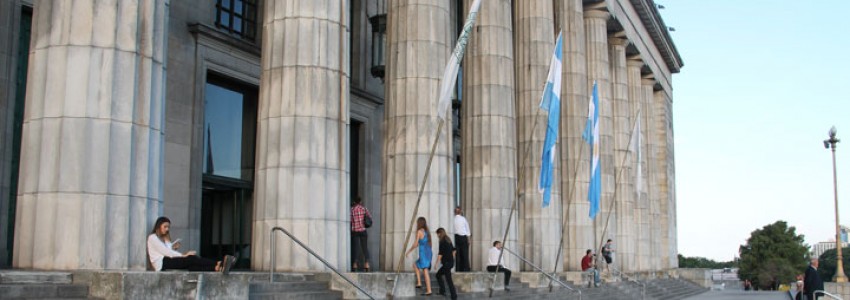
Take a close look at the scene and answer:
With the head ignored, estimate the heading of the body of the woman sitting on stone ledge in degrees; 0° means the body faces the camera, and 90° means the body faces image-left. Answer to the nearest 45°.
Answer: approximately 270°

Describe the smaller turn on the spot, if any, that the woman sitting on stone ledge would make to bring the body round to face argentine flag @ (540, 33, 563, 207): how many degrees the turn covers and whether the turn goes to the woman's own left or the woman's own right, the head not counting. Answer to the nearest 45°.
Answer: approximately 45° to the woman's own left

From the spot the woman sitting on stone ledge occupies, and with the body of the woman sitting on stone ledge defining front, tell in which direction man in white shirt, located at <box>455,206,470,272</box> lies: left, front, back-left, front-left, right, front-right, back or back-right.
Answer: front-left

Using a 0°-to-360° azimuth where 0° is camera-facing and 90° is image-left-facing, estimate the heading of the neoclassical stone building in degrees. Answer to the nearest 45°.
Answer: approximately 315°

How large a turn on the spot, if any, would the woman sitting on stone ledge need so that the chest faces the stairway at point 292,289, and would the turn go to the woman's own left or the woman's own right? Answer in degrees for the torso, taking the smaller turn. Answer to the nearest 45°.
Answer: approximately 45° to the woman's own left

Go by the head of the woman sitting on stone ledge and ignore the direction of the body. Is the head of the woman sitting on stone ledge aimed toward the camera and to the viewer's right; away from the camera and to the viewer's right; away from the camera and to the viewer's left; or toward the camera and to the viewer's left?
toward the camera and to the viewer's right

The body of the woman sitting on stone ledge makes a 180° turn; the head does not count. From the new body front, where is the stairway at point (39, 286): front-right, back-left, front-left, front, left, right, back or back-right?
front-left
